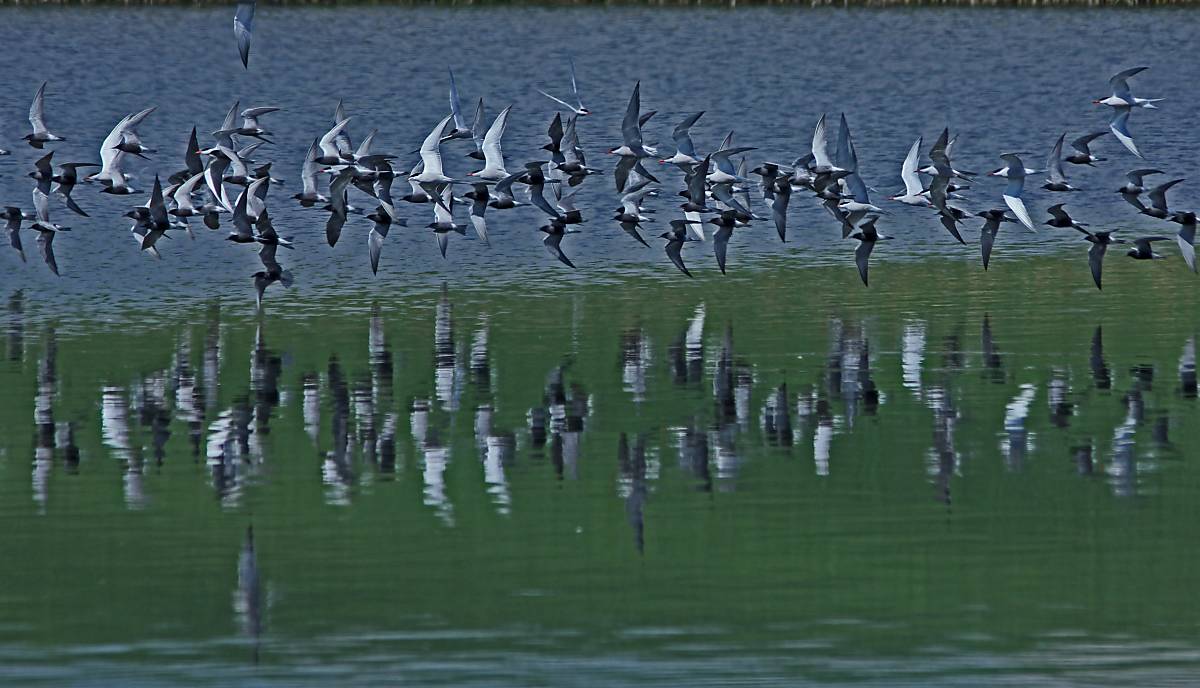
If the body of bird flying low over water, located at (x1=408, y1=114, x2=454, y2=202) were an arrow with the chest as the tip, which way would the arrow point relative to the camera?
to the viewer's left

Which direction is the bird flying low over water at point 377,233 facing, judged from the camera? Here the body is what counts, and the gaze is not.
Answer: to the viewer's left

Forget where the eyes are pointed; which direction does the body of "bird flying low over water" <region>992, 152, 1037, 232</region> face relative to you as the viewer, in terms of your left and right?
facing to the left of the viewer

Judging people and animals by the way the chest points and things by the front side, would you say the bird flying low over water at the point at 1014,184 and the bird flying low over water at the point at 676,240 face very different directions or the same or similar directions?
same or similar directions

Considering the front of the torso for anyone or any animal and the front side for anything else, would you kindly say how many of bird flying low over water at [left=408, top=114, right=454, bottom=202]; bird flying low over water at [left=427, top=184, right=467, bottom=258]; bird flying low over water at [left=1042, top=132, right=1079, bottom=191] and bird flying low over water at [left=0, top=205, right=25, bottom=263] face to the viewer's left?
4

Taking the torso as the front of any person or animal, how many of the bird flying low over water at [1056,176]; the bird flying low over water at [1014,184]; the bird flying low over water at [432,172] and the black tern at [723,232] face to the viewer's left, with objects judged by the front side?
4

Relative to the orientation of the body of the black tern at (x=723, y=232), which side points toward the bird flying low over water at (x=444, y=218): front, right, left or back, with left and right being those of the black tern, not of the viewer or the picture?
front

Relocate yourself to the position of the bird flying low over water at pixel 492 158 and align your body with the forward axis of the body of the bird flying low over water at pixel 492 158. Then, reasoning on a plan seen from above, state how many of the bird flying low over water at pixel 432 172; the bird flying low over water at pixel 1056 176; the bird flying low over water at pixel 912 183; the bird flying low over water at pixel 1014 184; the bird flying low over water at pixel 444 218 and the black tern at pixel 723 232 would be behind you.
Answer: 4

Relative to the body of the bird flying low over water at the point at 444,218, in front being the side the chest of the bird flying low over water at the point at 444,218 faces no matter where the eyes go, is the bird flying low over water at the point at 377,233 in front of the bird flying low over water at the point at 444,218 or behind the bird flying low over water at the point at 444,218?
in front

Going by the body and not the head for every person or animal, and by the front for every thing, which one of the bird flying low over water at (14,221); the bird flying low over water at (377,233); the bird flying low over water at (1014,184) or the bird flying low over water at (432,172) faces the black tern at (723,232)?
the bird flying low over water at (1014,184)

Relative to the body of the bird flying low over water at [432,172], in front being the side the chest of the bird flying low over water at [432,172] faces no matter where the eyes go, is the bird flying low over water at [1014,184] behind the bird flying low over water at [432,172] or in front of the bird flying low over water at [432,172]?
behind

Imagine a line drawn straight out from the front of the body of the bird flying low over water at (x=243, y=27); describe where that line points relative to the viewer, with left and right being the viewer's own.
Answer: facing to the left of the viewer

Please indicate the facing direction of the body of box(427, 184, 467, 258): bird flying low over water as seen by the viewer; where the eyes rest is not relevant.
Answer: to the viewer's left

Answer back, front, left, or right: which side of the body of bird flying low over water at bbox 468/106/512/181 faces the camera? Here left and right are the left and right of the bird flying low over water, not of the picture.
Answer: left

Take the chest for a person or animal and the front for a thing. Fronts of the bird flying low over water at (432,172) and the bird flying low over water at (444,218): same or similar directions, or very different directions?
same or similar directions

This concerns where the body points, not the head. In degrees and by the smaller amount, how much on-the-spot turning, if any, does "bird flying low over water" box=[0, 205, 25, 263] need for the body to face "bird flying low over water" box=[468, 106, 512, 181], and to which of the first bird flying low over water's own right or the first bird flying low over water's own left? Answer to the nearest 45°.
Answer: approximately 180°

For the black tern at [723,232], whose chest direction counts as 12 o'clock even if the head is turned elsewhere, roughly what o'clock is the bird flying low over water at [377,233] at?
The bird flying low over water is roughly at 12 o'clock from the black tern.

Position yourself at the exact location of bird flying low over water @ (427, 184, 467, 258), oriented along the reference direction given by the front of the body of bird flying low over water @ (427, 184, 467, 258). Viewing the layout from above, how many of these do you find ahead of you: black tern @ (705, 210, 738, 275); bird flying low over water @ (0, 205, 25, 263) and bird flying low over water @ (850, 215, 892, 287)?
1

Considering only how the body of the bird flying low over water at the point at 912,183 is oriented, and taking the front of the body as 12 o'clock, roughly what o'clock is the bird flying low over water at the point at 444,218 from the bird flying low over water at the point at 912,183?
the bird flying low over water at the point at 444,218 is roughly at 12 o'clock from the bird flying low over water at the point at 912,183.
